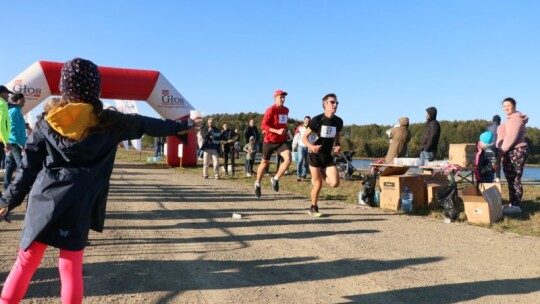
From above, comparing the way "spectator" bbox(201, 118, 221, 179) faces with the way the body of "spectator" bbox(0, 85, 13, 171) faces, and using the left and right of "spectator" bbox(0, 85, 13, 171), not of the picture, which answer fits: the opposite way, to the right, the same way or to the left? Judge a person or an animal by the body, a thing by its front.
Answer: to the right

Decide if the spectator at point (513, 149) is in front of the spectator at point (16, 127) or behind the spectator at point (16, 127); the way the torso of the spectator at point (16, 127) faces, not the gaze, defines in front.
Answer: in front

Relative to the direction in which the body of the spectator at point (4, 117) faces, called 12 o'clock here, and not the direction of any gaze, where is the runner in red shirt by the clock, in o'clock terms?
The runner in red shirt is roughly at 12 o'clock from the spectator.

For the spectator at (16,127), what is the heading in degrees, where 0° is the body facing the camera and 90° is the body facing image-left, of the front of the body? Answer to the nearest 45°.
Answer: approximately 270°

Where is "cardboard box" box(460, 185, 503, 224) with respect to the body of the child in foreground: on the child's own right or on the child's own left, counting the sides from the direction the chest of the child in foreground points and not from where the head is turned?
on the child's own right

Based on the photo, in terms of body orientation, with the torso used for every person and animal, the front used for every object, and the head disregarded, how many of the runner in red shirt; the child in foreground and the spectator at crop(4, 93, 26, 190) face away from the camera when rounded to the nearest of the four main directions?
1

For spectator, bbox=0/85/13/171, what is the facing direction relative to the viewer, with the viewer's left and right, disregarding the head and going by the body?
facing to the right of the viewer

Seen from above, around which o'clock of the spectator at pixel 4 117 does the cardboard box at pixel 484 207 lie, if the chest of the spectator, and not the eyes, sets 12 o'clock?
The cardboard box is roughly at 1 o'clock from the spectator.

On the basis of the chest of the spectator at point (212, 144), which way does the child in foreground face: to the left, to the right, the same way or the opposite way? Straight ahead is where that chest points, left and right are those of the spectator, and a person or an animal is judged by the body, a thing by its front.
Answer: the opposite way

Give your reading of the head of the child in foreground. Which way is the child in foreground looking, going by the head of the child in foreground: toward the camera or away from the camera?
away from the camera

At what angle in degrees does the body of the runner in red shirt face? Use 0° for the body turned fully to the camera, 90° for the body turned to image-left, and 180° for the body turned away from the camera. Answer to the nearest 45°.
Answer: approximately 315°

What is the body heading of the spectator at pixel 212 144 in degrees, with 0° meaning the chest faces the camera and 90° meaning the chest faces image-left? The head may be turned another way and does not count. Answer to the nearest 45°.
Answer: approximately 0°
